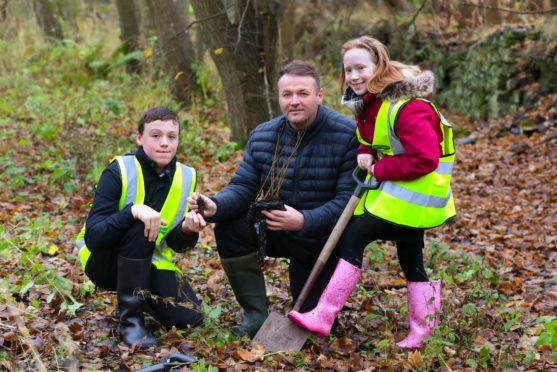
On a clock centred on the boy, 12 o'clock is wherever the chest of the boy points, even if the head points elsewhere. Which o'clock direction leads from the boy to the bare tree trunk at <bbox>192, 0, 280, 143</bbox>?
The bare tree trunk is roughly at 8 o'clock from the boy.

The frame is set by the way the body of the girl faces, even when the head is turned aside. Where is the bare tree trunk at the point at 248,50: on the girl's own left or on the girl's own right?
on the girl's own right

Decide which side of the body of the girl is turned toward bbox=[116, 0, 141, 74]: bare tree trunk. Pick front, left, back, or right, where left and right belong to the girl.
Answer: right

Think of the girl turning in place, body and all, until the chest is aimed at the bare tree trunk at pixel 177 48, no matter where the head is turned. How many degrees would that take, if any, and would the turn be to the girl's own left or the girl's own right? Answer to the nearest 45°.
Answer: approximately 90° to the girl's own right

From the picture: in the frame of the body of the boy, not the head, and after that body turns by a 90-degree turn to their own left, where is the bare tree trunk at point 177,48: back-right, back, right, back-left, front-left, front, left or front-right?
front-left

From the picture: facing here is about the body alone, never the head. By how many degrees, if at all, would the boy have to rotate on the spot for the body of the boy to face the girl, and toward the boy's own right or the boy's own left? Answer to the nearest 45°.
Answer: approximately 45° to the boy's own left

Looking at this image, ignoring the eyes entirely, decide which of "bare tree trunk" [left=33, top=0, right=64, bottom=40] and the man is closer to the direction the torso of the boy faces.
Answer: the man

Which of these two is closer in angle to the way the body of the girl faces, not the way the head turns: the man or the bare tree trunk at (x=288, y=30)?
the man

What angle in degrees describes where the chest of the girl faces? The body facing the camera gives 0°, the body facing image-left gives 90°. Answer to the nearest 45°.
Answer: approximately 45°

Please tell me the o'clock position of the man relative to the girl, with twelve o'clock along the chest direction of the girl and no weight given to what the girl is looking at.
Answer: The man is roughly at 2 o'clock from the girl.
